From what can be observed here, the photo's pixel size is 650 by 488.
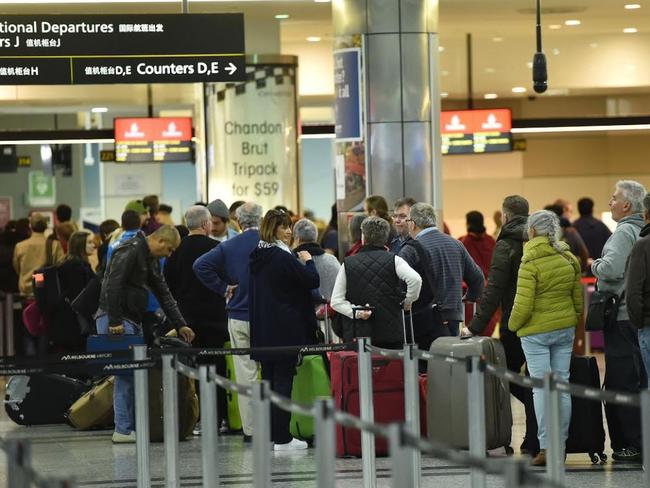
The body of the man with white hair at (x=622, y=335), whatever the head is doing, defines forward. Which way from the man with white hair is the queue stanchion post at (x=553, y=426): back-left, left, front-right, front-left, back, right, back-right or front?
left

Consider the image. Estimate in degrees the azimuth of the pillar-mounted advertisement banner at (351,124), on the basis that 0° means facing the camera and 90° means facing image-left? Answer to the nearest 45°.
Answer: approximately 45°

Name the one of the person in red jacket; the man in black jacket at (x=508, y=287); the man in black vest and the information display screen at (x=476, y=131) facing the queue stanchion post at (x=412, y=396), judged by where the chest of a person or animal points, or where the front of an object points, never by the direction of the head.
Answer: the information display screen

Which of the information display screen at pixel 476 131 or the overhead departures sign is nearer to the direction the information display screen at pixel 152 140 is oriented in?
the overhead departures sign

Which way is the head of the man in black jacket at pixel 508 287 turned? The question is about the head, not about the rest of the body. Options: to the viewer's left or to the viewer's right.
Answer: to the viewer's left

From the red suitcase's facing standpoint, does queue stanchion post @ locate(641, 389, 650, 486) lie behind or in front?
in front

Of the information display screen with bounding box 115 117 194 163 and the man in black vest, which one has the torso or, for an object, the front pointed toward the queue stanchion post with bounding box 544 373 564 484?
the information display screen

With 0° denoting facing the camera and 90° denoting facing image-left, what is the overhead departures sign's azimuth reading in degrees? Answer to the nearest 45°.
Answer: approximately 0°

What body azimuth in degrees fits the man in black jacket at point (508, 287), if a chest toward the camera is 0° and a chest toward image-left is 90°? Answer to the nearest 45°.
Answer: approximately 135°

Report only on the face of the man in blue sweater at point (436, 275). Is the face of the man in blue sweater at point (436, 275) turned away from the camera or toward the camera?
away from the camera

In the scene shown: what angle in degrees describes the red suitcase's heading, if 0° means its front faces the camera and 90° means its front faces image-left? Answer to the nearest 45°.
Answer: approximately 0°

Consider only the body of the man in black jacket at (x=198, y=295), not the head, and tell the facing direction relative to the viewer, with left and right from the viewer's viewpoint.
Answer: facing away from the viewer and to the right of the viewer

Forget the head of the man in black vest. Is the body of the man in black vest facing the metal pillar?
yes

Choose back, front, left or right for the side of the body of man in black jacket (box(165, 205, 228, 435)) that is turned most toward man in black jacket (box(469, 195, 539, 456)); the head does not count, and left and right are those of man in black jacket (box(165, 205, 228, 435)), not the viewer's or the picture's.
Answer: right

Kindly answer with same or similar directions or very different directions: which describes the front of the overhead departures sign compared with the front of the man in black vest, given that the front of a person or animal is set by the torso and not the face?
very different directions

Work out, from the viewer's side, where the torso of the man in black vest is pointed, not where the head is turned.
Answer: away from the camera
